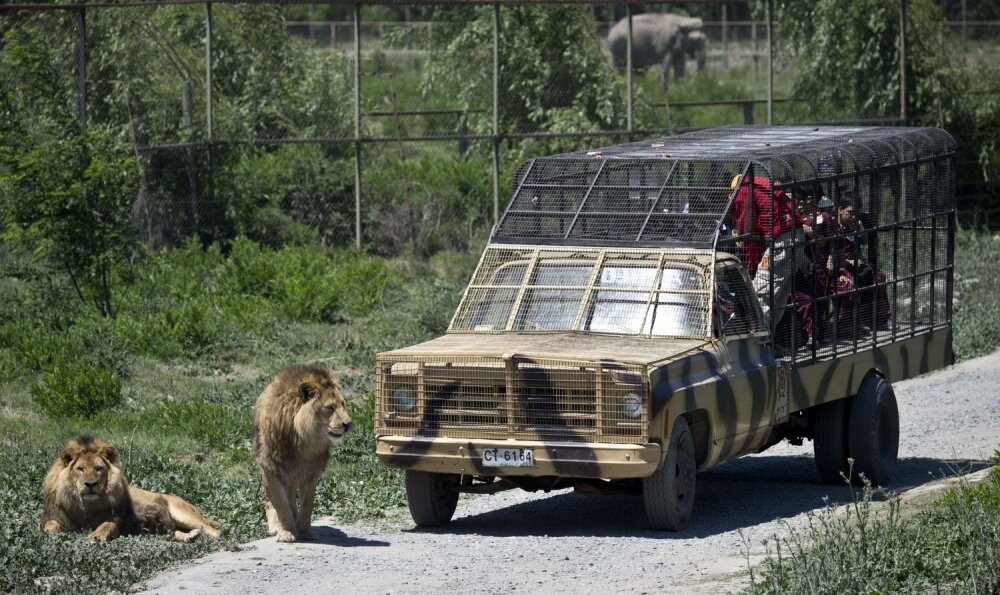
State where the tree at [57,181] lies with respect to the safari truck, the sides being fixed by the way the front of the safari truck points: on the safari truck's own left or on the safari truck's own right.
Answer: on the safari truck's own right

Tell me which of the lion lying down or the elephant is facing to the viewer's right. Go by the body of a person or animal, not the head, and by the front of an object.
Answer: the elephant

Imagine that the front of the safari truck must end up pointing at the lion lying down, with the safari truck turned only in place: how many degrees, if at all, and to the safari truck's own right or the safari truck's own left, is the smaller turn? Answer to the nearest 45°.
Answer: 0° — it already faces it

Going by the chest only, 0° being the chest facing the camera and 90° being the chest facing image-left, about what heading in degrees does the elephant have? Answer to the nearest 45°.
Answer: approximately 270°

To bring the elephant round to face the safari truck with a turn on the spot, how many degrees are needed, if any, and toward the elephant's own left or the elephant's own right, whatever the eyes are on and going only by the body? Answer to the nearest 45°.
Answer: approximately 90° to the elephant's own right

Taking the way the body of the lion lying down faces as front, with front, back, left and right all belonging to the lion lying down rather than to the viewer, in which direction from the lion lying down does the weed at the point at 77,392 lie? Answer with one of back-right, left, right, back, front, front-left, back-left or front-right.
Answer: back-right

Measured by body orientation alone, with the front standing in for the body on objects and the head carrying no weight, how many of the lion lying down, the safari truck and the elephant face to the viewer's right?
1

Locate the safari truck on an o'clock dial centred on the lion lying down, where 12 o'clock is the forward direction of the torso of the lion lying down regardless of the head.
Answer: The safari truck is roughly at 7 o'clock from the lion lying down.

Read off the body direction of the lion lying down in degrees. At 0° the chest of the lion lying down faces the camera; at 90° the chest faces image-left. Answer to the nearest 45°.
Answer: approximately 45°

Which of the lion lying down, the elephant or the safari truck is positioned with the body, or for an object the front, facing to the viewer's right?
the elephant

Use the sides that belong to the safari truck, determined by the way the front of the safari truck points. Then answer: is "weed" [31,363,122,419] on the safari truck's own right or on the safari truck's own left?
on the safari truck's own right

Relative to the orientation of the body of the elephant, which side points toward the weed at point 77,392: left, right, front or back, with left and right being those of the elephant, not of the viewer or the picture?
right

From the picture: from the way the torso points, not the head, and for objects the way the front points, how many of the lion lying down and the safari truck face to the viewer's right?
0

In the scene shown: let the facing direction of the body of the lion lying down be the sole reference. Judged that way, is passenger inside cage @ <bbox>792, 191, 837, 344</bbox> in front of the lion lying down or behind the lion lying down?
behind

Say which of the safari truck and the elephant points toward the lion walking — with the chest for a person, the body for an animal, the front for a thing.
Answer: the safari truck

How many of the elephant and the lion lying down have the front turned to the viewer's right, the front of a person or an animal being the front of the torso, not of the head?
1

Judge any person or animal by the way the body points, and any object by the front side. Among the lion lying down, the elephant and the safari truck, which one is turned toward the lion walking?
the safari truck
